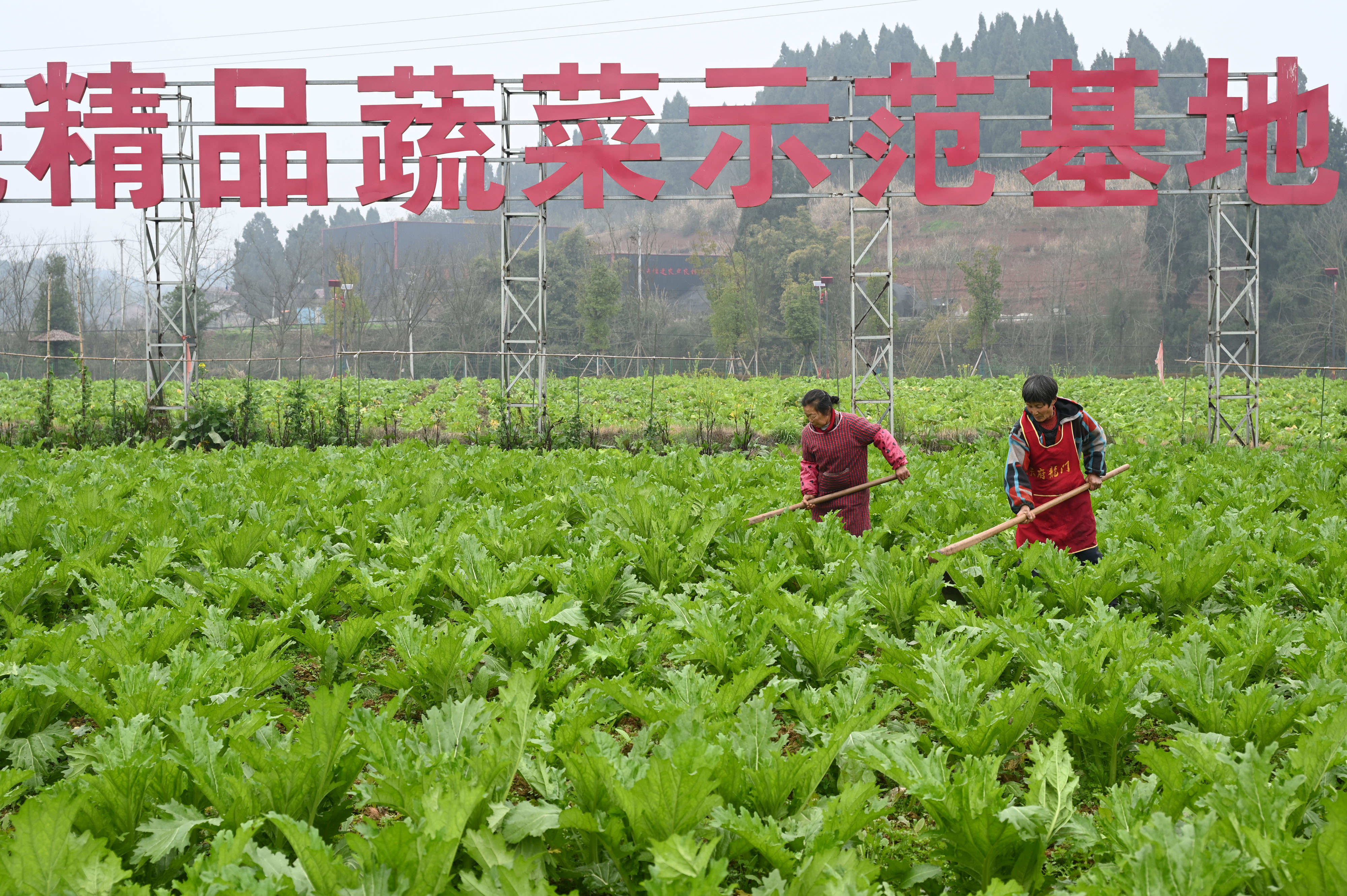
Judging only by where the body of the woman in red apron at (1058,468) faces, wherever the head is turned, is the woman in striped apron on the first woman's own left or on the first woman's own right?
on the first woman's own right

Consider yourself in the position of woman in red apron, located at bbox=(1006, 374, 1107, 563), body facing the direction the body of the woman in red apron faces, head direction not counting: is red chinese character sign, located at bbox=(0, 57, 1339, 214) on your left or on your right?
on your right

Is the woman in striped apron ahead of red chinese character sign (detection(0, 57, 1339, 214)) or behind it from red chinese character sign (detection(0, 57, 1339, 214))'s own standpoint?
ahead

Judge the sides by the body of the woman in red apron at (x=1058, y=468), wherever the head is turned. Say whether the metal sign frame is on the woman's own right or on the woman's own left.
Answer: on the woman's own right
